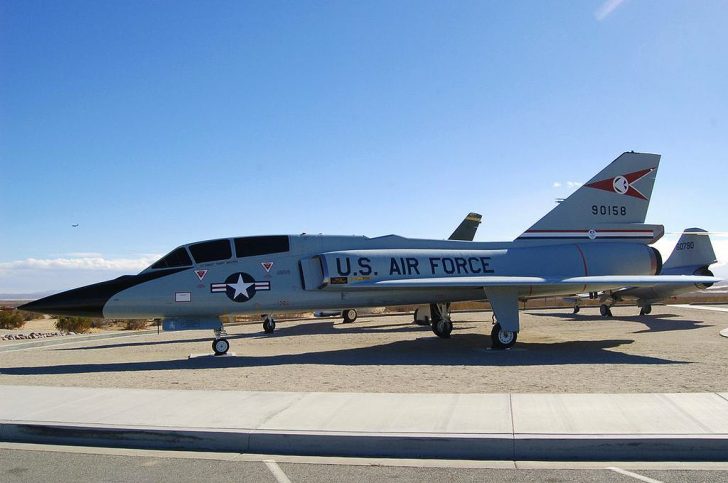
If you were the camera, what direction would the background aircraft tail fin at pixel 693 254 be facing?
facing to the left of the viewer

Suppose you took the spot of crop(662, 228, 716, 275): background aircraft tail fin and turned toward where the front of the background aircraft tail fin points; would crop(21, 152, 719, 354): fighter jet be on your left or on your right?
on your left
